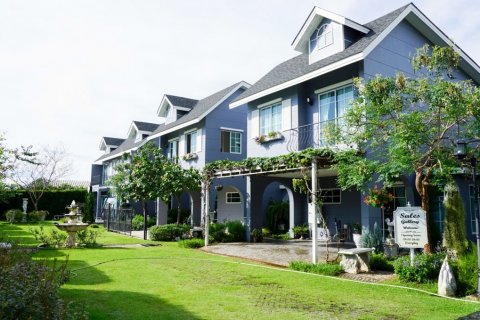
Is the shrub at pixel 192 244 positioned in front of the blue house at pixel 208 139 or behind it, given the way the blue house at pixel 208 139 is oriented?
in front

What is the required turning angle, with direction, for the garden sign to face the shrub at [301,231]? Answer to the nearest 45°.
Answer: approximately 135° to its right

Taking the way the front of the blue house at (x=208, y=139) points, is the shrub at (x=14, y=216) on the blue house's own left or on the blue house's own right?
on the blue house's own right

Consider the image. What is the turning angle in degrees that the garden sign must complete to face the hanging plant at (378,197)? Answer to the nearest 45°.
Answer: approximately 135° to its right

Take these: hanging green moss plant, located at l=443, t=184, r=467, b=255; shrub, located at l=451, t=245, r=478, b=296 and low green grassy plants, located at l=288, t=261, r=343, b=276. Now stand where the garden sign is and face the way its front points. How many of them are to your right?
1

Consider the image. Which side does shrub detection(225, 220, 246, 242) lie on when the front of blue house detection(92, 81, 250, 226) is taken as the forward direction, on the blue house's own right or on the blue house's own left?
on the blue house's own left

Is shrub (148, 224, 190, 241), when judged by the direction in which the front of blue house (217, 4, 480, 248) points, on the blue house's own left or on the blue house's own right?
on the blue house's own right

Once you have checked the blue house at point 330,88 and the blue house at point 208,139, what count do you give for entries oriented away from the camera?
0

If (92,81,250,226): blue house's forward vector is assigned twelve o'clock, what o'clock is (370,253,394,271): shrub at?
The shrub is roughly at 10 o'clock from the blue house.

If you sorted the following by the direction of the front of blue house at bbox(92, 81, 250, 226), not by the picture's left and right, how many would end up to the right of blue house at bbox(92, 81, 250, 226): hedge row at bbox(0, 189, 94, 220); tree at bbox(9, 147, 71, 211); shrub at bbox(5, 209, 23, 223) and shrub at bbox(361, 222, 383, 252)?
3
